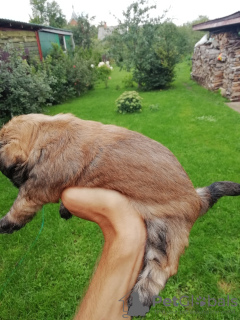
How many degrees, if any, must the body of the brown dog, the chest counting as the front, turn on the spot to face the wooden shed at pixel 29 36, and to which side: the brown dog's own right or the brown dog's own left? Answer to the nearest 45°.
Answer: approximately 90° to the brown dog's own right

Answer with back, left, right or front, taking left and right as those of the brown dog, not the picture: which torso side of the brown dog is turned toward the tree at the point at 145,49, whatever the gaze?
right

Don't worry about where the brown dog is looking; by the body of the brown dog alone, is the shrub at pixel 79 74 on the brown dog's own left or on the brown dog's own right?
on the brown dog's own right

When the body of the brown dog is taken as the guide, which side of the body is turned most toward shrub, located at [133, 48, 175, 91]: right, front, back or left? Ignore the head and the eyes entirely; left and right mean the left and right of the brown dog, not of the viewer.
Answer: right

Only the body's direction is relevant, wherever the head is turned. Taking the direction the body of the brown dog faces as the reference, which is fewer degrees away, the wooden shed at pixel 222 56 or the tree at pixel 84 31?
the tree

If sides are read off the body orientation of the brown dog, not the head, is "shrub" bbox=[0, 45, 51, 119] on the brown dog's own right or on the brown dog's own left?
on the brown dog's own right

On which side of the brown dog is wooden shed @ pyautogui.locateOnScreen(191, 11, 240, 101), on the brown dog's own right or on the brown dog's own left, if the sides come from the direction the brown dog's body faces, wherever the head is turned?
on the brown dog's own right

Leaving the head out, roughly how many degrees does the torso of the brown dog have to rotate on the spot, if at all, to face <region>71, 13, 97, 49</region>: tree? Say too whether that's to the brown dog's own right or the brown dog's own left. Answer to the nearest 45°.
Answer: approximately 90° to the brown dog's own right

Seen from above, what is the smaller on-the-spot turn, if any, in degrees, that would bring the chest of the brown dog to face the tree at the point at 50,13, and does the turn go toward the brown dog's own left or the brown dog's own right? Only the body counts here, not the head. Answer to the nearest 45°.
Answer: approximately 90° to the brown dog's own right

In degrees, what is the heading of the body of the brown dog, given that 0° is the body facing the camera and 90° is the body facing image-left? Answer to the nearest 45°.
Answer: approximately 90°
